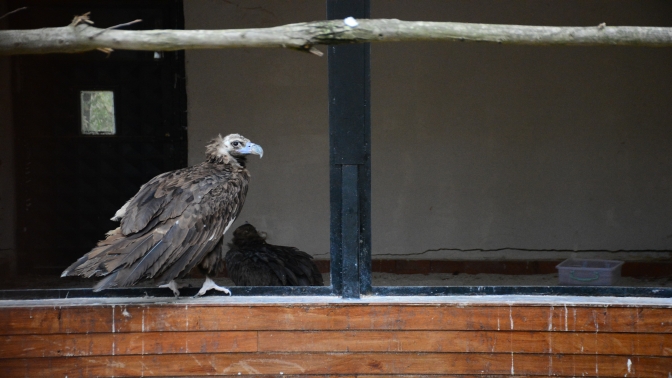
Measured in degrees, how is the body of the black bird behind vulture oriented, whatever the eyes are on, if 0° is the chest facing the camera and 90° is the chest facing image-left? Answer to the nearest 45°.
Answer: approximately 90°

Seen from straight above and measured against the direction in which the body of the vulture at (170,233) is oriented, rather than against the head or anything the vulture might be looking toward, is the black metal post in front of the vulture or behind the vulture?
in front

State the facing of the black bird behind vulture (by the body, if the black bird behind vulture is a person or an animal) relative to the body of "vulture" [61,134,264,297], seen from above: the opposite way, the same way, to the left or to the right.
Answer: the opposite way

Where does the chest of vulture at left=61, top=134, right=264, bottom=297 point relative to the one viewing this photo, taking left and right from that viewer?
facing to the right of the viewer

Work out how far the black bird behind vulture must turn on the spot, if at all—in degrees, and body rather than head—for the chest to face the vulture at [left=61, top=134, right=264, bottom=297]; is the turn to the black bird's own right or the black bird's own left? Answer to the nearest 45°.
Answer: approximately 45° to the black bird's own left

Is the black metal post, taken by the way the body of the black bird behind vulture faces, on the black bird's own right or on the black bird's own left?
on the black bird's own left

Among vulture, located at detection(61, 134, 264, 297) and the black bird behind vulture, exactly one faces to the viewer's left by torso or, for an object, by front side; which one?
the black bird behind vulture

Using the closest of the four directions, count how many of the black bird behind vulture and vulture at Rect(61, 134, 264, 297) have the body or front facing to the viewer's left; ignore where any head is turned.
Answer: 1

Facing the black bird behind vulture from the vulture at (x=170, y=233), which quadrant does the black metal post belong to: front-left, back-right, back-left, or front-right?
front-right
